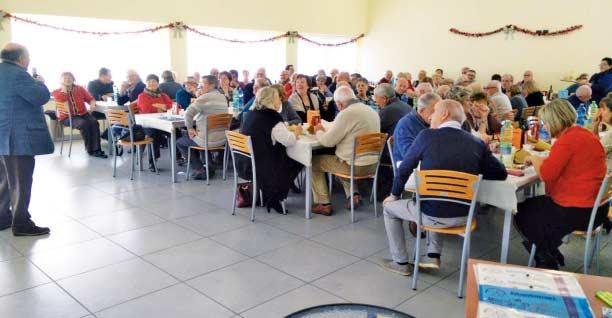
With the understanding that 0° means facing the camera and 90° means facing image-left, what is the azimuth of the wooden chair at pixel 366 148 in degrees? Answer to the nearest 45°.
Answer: approximately 135°

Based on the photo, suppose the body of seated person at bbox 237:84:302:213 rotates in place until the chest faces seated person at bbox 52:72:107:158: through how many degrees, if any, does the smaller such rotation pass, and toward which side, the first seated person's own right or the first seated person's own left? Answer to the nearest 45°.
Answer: approximately 90° to the first seated person's own left

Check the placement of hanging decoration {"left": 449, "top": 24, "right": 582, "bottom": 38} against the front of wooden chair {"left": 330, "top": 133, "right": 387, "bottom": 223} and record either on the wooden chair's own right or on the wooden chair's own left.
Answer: on the wooden chair's own right

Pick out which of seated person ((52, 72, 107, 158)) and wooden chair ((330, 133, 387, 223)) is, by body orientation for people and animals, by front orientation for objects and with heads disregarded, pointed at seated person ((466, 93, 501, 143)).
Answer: seated person ((52, 72, 107, 158))

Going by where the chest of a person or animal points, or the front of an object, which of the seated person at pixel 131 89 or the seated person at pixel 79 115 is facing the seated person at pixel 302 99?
the seated person at pixel 79 115

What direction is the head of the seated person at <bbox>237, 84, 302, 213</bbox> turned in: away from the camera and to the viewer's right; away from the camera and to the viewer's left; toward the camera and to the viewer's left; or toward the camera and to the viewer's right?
away from the camera and to the viewer's right

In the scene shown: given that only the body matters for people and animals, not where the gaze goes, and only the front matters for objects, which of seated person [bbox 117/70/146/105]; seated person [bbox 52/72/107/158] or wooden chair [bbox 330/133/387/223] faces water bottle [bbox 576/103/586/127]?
seated person [bbox 52/72/107/158]

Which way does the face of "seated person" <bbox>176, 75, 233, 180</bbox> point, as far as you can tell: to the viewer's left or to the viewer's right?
to the viewer's left

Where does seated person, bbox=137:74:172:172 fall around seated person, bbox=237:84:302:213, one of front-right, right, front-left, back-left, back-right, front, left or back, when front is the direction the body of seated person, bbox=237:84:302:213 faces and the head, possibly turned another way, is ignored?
left

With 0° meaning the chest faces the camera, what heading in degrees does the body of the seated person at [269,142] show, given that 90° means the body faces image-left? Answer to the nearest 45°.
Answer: approximately 225°

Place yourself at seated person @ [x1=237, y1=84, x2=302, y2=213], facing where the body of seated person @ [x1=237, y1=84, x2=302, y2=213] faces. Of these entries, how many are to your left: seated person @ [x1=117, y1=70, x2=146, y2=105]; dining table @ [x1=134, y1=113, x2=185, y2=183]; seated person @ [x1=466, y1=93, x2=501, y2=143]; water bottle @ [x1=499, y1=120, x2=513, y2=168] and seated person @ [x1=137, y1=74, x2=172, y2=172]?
3

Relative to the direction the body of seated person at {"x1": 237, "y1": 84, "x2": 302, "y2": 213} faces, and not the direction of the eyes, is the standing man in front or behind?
behind

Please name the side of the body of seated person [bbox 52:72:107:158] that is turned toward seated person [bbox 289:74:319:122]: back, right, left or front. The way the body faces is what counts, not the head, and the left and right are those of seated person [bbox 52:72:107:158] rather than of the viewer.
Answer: front
